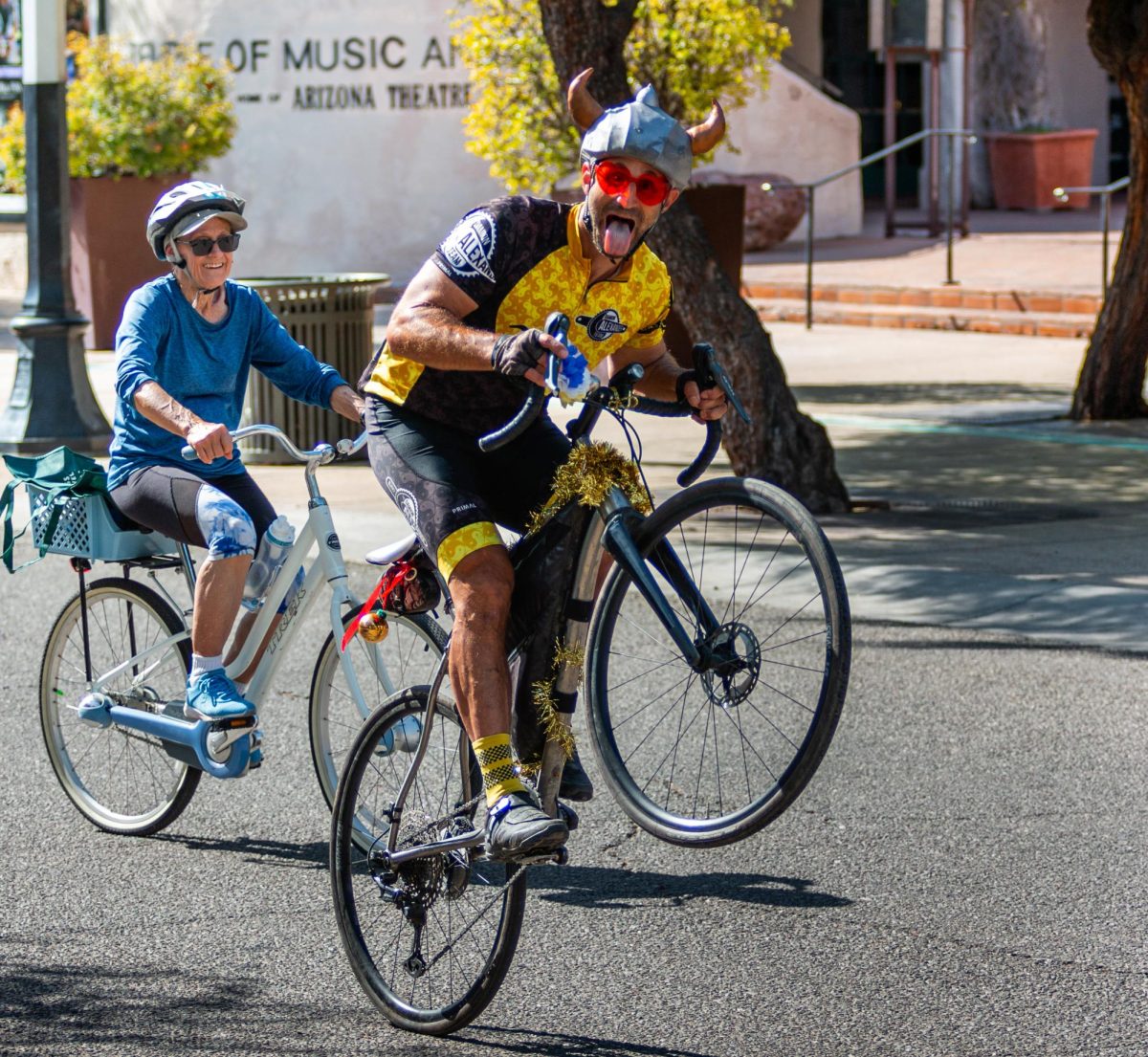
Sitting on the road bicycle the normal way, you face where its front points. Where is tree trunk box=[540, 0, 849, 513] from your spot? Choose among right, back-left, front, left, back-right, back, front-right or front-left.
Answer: back-left

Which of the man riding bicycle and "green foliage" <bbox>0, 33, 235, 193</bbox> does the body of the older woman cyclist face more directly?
the man riding bicycle

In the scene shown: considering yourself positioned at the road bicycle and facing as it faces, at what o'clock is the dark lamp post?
The dark lamp post is roughly at 7 o'clock from the road bicycle.

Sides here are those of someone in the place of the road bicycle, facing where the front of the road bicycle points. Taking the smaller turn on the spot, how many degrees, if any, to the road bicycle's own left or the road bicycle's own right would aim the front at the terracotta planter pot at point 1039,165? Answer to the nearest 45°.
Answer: approximately 135° to the road bicycle's own left

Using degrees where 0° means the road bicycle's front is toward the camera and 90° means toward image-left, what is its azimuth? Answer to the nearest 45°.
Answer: approximately 315°

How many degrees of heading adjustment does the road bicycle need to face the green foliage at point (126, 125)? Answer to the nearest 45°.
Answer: approximately 135° to its left

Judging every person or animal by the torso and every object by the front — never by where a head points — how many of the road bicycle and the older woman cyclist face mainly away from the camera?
0

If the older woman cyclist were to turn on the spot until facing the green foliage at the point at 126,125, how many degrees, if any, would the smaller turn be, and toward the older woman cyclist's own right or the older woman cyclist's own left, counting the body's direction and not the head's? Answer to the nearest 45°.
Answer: approximately 135° to the older woman cyclist's own left

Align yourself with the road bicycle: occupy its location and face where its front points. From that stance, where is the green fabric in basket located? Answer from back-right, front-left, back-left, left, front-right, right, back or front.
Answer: back

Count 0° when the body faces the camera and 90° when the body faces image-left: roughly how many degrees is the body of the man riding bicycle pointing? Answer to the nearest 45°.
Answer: approximately 315°
